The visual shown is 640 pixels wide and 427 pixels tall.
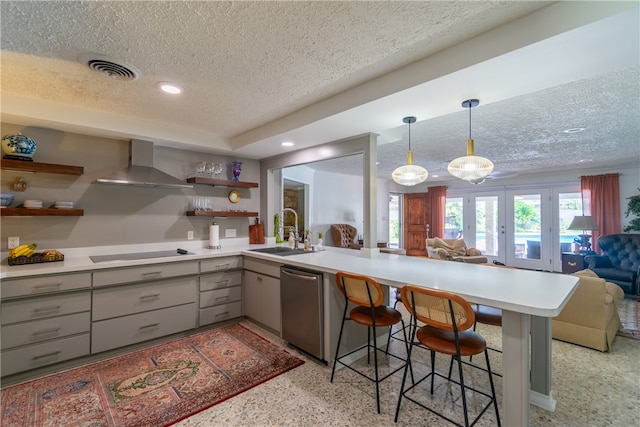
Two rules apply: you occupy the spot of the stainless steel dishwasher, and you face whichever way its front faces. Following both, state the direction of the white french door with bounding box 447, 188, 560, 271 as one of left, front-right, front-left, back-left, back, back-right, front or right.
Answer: back

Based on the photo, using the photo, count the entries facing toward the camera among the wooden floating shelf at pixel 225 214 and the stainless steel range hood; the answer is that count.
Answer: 2

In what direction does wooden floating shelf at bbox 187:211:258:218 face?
toward the camera

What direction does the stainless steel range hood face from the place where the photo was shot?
facing the viewer

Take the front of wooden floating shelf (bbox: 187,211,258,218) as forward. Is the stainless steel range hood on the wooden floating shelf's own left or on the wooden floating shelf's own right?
on the wooden floating shelf's own right

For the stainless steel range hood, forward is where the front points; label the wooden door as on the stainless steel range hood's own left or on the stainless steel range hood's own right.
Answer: on the stainless steel range hood's own left

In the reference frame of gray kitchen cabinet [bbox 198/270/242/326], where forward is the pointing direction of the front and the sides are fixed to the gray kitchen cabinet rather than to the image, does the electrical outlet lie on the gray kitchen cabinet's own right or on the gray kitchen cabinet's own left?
on the gray kitchen cabinet's own right

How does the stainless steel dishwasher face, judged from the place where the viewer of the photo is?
facing the viewer and to the left of the viewer

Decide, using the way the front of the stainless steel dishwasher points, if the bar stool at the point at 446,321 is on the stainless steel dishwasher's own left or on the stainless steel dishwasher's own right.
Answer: on the stainless steel dishwasher's own left

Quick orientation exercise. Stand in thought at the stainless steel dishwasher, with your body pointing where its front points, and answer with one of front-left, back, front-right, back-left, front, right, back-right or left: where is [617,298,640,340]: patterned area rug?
back-left

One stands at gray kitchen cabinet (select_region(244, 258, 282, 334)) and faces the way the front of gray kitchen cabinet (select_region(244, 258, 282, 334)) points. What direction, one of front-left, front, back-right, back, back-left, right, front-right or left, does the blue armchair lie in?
back-left

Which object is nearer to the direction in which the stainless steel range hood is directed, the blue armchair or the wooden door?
the blue armchair

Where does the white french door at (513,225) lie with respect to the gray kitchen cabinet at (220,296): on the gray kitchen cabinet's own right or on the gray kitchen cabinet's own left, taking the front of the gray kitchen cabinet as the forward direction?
on the gray kitchen cabinet's own left
